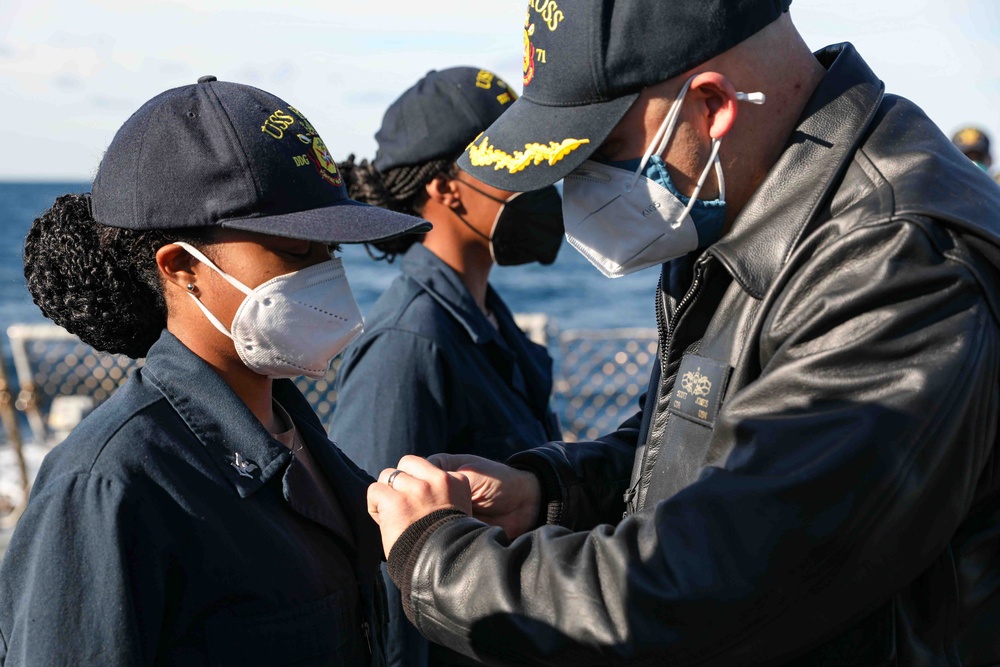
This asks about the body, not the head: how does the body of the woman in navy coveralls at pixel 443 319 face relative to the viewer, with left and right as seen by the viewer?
facing to the right of the viewer

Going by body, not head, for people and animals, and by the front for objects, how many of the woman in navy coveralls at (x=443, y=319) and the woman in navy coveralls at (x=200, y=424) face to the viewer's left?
0

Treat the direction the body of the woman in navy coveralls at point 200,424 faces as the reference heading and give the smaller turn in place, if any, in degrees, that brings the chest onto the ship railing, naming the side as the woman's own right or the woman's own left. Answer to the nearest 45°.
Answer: approximately 135° to the woman's own left

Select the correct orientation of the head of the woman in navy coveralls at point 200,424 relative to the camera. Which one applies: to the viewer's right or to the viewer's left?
to the viewer's right

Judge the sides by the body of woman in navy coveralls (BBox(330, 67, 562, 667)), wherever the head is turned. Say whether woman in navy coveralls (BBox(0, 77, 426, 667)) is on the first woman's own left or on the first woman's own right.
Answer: on the first woman's own right

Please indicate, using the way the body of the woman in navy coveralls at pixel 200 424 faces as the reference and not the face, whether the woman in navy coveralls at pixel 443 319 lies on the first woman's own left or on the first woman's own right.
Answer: on the first woman's own left

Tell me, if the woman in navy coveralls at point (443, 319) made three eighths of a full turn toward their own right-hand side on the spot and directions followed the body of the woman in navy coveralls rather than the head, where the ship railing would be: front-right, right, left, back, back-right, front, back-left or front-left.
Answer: right

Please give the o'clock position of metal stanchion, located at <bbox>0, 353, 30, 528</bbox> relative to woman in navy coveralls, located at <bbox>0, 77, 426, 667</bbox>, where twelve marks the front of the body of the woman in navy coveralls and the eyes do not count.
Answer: The metal stanchion is roughly at 7 o'clock from the woman in navy coveralls.

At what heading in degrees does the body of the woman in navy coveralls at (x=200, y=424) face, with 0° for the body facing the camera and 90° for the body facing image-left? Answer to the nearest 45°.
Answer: approximately 315°
